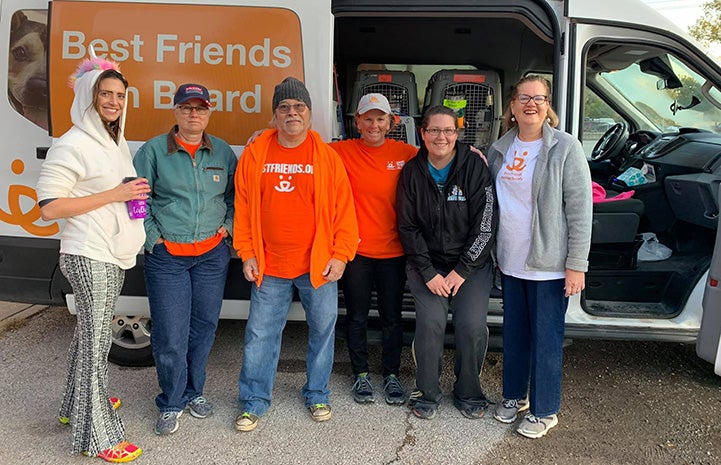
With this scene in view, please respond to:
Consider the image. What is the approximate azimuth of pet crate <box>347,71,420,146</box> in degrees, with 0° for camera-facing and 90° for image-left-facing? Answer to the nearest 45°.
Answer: approximately 0°

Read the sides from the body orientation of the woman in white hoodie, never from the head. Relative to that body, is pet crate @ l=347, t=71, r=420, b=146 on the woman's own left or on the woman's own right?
on the woman's own left

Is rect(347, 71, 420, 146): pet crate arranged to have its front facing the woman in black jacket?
yes

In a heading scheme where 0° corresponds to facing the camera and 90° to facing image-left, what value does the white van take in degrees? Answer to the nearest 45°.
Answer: approximately 270°

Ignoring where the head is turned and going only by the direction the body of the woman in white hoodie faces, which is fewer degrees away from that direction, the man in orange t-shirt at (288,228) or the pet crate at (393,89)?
the man in orange t-shirt

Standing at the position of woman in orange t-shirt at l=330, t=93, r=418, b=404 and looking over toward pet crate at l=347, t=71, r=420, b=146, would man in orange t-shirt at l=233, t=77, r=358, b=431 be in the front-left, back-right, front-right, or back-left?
back-left

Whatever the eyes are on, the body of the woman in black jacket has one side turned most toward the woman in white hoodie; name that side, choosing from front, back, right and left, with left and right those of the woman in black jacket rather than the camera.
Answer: right
